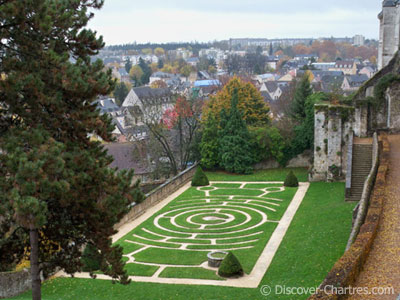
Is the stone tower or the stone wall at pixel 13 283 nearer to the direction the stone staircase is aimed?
the stone wall

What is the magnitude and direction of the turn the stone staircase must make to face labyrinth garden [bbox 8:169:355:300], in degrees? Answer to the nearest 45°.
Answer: approximately 45° to its right

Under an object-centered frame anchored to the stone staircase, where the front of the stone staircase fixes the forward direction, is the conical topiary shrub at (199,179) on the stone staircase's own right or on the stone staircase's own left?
on the stone staircase's own right

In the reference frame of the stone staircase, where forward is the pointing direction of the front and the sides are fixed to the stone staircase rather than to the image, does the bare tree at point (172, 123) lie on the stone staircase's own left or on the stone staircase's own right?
on the stone staircase's own right

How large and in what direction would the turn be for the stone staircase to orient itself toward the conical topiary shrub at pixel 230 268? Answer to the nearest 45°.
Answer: approximately 45° to its right

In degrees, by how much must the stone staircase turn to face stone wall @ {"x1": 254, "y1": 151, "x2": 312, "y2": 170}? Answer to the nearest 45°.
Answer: approximately 135° to its right

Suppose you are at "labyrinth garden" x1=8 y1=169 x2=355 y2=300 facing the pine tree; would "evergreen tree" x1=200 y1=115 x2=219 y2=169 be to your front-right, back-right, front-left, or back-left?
back-right

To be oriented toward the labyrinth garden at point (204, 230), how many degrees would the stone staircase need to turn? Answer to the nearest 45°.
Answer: approximately 45° to its right

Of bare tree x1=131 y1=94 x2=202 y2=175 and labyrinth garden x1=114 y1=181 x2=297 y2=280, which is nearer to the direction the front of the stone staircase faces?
the labyrinth garden

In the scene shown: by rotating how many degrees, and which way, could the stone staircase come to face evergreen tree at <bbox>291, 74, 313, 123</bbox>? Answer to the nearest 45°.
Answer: approximately 180°

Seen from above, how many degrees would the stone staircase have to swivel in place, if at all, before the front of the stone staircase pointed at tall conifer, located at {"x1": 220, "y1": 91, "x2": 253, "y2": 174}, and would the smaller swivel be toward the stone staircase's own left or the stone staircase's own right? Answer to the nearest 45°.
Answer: approximately 135° to the stone staircase's own right

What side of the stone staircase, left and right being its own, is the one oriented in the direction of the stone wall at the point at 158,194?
right

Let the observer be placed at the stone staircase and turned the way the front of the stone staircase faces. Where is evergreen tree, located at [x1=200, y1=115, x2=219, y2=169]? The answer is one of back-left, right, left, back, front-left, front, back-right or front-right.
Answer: back-right

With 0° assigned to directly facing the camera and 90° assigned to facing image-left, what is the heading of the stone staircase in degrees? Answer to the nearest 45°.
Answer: approximately 0°
